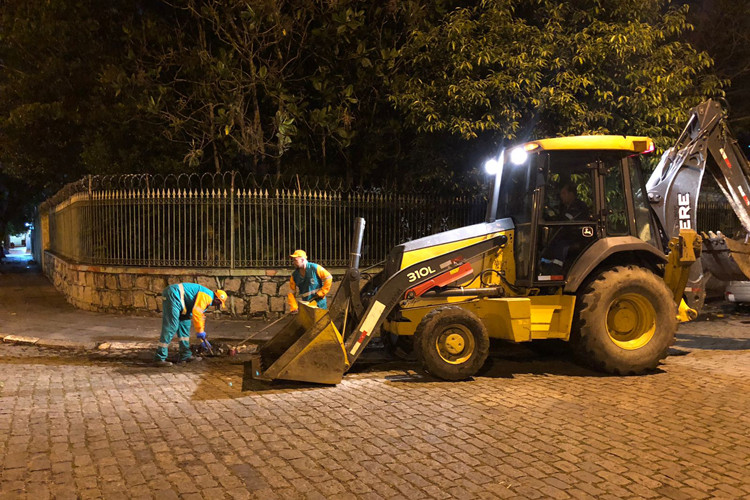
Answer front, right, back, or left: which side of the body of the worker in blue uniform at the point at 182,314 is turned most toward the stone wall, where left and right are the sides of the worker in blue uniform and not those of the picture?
left

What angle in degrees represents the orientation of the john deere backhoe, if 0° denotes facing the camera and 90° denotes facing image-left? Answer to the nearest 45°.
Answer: approximately 90°

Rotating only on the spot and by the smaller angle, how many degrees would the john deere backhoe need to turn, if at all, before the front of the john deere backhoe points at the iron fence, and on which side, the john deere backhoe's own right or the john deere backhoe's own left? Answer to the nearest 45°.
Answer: approximately 45° to the john deere backhoe's own right

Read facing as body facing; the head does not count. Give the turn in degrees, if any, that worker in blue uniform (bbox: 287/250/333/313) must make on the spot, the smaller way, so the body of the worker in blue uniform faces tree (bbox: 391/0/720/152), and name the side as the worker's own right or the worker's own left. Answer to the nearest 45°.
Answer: approximately 180°

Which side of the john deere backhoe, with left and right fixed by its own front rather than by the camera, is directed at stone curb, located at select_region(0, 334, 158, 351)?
front

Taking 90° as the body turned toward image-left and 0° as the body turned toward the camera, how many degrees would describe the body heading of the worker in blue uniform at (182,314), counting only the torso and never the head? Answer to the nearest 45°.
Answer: approximately 270°

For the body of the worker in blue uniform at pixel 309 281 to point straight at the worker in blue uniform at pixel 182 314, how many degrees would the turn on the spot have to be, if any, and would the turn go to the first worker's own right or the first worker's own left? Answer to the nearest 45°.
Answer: approximately 45° to the first worker's own right

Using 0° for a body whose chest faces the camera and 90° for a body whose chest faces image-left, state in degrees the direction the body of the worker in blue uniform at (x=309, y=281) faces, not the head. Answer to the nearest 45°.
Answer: approximately 45°

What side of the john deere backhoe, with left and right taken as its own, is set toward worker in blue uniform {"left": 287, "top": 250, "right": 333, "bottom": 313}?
front

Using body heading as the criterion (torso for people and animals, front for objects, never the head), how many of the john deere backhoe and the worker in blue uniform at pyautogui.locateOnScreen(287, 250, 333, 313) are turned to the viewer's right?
0

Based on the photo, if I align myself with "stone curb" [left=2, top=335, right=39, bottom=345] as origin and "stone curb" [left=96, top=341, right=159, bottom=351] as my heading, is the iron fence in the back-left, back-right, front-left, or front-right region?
front-left

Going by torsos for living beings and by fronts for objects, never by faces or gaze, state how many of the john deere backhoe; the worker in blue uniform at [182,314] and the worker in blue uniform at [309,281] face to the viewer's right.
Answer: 1

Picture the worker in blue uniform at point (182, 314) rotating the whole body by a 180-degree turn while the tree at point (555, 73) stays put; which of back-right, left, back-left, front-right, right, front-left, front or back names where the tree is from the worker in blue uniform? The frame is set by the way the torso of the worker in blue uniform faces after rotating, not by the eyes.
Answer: back
